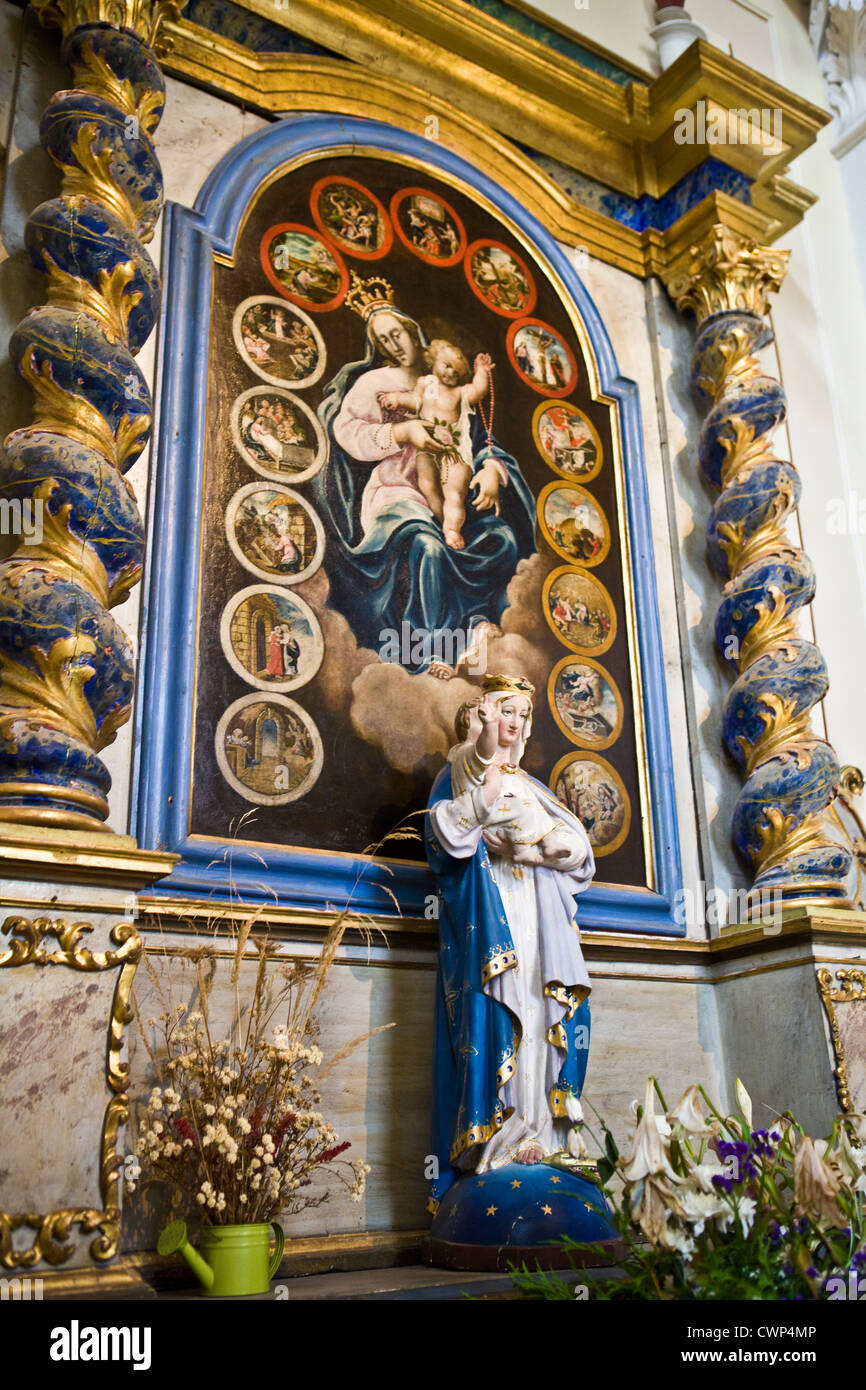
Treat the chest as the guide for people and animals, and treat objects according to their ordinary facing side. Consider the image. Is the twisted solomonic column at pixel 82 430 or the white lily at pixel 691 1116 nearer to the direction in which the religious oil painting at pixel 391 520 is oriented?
the white lily

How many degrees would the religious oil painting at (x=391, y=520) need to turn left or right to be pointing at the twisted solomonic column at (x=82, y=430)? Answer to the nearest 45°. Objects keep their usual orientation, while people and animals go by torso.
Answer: approximately 90° to its right

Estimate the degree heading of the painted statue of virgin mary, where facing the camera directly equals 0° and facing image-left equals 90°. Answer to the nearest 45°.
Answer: approximately 315°

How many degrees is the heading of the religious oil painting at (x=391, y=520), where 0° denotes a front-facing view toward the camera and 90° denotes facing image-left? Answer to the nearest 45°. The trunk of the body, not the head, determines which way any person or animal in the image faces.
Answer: approximately 315°

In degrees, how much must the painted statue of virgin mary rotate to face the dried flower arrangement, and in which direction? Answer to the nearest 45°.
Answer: approximately 90° to its right
